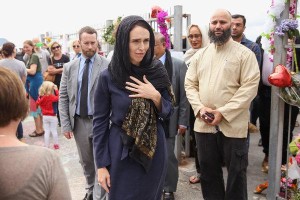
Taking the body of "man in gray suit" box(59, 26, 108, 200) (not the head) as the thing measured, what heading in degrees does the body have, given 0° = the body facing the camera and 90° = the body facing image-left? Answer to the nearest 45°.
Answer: approximately 0°

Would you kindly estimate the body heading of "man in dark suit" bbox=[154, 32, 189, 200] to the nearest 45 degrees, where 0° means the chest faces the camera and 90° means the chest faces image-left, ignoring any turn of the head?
approximately 45°

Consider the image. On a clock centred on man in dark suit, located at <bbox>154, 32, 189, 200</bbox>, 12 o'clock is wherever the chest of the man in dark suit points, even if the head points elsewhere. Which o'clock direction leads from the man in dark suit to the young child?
The young child is roughly at 3 o'clock from the man in dark suit.

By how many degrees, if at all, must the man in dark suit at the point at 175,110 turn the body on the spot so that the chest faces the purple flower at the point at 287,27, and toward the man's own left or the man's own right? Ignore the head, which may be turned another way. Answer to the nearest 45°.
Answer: approximately 90° to the man's own left

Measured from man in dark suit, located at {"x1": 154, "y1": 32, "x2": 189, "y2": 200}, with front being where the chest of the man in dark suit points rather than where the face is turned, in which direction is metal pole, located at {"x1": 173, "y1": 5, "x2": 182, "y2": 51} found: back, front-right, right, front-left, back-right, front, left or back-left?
back-right

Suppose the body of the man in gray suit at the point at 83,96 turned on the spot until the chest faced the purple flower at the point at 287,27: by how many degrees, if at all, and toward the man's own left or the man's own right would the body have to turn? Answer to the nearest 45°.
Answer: approximately 45° to the man's own left

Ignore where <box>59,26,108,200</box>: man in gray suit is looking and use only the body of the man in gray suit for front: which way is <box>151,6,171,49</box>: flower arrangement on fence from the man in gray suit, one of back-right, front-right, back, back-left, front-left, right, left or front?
back-left

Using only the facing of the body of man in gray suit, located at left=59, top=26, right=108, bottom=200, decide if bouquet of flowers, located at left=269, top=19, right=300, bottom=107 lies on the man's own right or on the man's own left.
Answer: on the man's own left

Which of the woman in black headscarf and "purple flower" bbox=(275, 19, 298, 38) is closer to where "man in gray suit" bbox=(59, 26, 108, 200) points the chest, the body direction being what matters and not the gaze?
the woman in black headscarf
